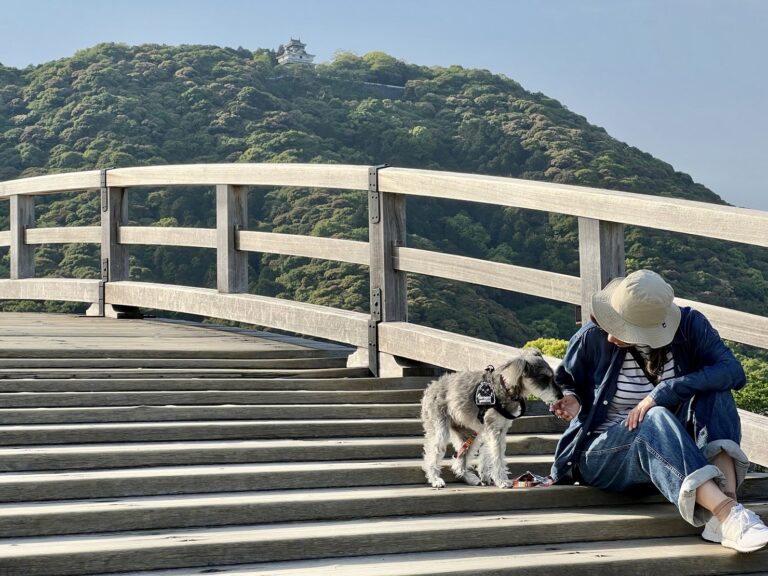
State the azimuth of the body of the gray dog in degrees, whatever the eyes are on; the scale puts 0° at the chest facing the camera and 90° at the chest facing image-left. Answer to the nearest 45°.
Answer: approximately 270°

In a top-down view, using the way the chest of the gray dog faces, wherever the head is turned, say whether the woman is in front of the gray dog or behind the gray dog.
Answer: in front
